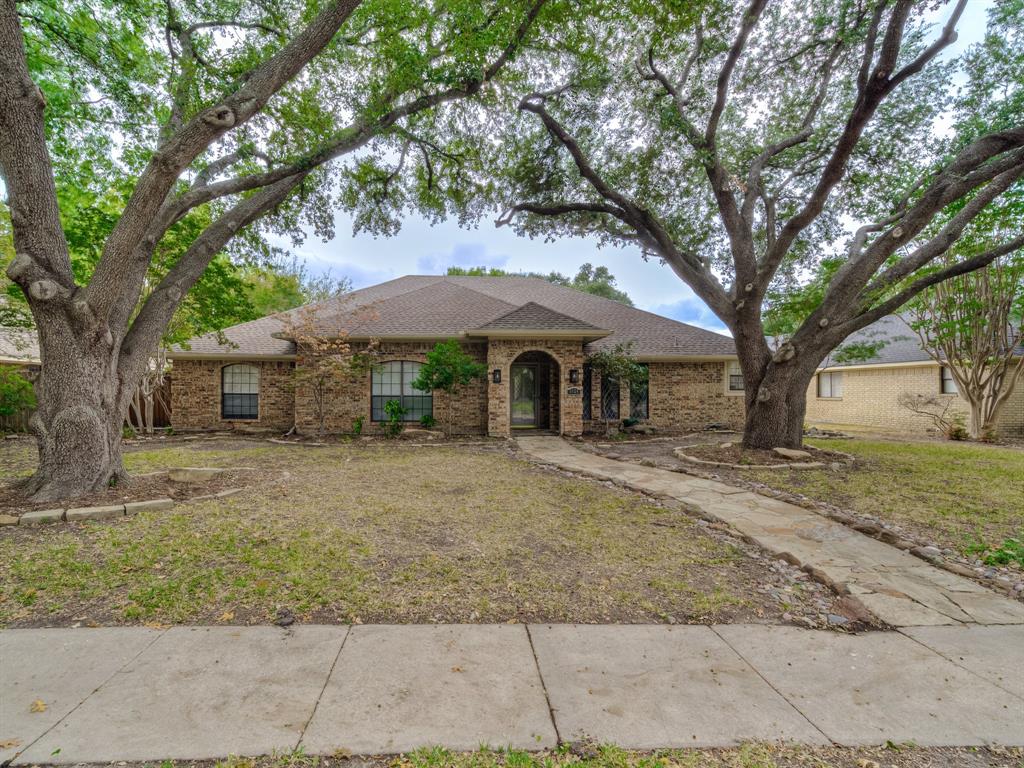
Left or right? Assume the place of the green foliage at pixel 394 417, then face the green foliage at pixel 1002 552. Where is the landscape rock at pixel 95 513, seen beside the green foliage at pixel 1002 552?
right

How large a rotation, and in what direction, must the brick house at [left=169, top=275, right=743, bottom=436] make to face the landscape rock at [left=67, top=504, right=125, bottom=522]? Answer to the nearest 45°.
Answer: approximately 45° to its right

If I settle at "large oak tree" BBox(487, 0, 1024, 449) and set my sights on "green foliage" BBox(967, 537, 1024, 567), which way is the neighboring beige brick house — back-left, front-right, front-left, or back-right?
back-left

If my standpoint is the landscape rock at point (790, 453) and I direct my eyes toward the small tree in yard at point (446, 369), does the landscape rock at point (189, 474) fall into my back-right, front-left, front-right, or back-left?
front-left

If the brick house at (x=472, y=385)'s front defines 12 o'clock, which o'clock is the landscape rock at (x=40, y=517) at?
The landscape rock is roughly at 1 o'clock from the brick house.

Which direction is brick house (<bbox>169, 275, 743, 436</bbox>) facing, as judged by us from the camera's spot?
facing the viewer

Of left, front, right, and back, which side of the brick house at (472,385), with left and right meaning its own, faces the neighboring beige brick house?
left

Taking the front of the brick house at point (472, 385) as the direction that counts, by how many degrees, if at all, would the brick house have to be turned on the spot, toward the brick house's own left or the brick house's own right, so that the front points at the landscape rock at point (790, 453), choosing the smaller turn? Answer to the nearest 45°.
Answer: approximately 45° to the brick house's own left

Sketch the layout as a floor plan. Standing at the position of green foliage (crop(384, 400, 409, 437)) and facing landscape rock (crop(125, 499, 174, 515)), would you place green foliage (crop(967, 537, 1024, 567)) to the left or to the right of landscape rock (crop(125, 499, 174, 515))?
left

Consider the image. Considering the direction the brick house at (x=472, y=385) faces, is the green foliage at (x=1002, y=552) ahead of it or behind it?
ahead
